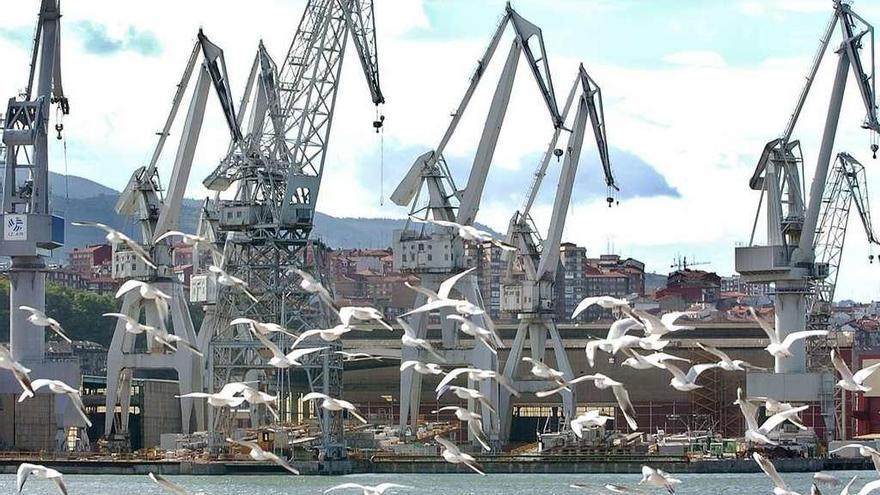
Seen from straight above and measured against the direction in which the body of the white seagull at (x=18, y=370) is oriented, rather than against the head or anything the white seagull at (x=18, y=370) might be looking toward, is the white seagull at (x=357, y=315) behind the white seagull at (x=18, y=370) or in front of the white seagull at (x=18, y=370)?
behind

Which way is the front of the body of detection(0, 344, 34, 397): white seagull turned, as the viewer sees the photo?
to the viewer's left
